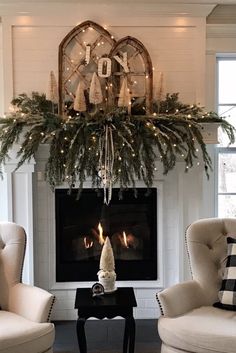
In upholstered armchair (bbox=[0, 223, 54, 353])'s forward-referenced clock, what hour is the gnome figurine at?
The gnome figurine is roughly at 10 o'clock from the upholstered armchair.

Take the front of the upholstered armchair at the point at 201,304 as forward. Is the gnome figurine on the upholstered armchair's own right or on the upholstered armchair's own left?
on the upholstered armchair's own right

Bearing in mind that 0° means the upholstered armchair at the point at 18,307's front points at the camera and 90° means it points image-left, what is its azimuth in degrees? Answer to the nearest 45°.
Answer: approximately 315°

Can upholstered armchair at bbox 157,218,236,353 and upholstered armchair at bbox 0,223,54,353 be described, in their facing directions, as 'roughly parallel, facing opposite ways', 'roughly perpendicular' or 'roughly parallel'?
roughly perpendicular

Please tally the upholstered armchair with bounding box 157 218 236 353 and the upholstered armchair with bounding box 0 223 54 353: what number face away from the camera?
0

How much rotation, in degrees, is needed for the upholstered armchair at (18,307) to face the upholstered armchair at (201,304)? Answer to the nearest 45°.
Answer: approximately 45° to its left

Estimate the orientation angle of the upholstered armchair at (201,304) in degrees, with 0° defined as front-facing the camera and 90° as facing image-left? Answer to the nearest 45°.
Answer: approximately 45°
